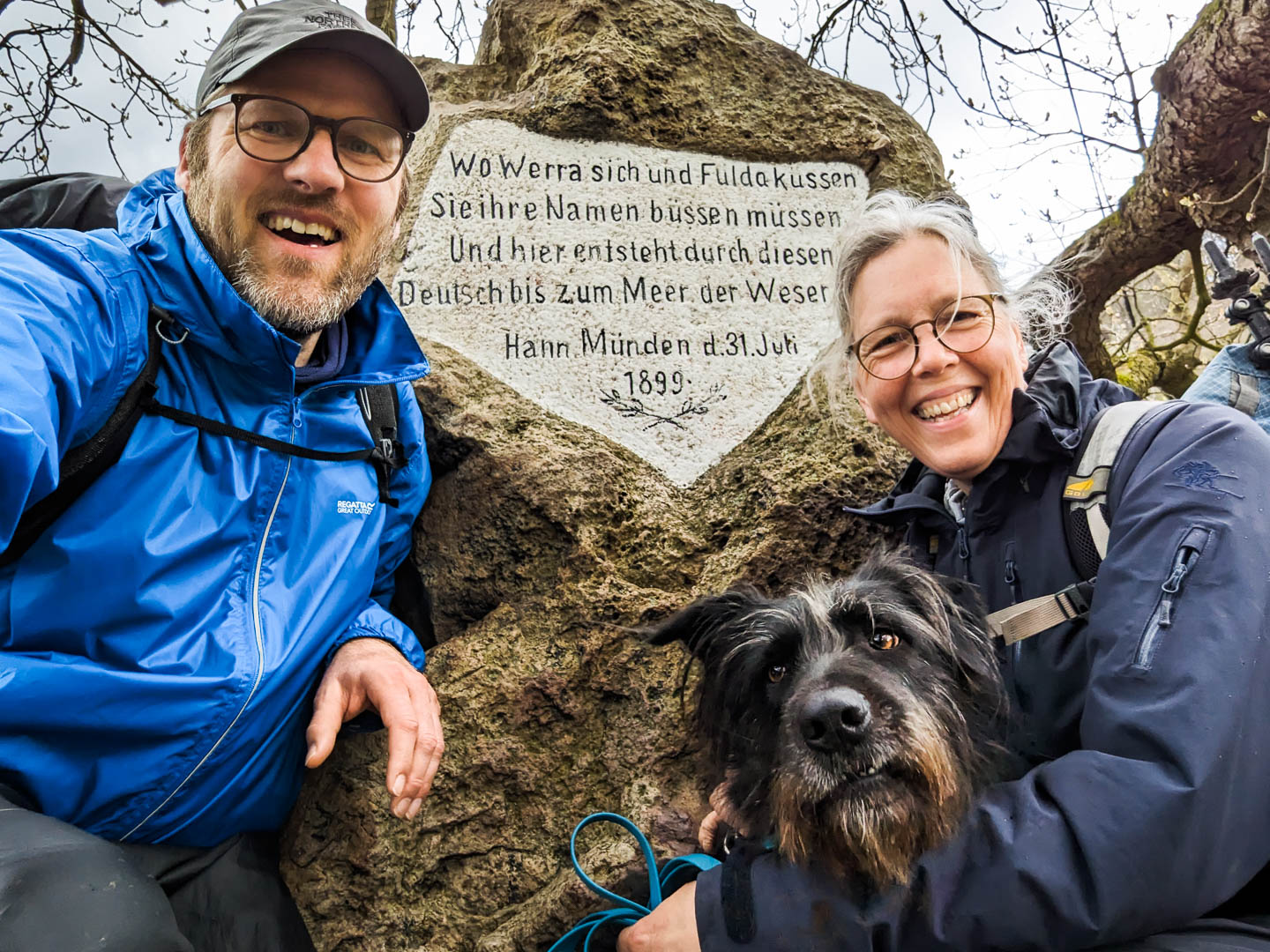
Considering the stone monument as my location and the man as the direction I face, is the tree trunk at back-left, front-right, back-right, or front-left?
back-left

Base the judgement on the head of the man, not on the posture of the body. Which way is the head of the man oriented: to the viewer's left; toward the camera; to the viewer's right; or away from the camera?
toward the camera

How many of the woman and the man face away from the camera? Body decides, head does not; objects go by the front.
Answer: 0

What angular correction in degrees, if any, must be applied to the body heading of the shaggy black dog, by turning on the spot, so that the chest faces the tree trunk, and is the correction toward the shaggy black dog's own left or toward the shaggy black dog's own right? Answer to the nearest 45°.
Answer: approximately 135° to the shaggy black dog's own left

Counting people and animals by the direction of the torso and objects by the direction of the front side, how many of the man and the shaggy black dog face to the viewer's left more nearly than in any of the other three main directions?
0

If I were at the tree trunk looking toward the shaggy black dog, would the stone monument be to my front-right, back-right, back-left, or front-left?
front-right

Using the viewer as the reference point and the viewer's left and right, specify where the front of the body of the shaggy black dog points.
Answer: facing the viewer

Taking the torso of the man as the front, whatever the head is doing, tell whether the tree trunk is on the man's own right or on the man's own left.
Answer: on the man's own left

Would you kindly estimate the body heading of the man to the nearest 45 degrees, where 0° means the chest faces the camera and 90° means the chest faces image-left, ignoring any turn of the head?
approximately 315°

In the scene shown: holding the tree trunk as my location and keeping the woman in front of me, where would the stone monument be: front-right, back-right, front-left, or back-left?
front-right

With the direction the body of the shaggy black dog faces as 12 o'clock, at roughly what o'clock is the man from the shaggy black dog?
The man is roughly at 3 o'clock from the shaggy black dog.

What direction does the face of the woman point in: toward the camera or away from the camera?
toward the camera

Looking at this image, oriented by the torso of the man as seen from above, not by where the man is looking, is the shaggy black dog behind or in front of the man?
in front
